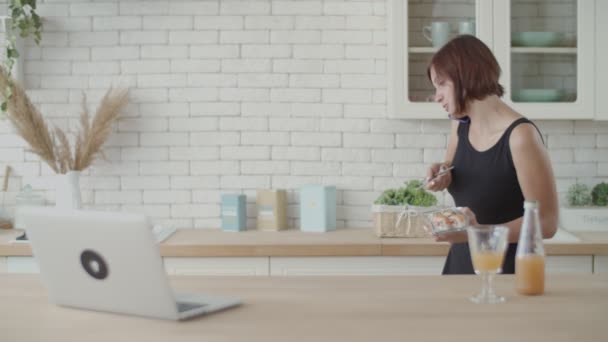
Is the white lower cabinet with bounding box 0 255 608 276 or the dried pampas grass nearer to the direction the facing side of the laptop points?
the white lower cabinet

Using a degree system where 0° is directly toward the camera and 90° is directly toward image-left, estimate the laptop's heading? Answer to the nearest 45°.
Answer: approximately 225°

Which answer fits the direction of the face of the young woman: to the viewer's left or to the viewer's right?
to the viewer's left

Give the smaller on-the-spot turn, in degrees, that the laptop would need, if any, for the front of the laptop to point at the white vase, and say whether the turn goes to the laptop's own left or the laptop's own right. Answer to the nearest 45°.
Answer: approximately 45° to the laptop's own left

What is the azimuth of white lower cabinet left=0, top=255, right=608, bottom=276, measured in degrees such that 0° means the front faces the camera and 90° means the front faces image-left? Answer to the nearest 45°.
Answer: approximately 0°

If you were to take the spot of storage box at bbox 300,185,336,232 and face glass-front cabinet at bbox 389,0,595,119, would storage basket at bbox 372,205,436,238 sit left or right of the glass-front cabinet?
right

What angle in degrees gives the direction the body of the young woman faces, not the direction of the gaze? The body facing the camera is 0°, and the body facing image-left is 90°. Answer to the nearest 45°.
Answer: approximately 45°

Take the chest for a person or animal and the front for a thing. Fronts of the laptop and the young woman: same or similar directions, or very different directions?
very different directions

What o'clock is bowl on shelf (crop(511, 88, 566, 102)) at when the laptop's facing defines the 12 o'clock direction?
The bowl on shelf is roughly at 12 o'clock from the laptop.
